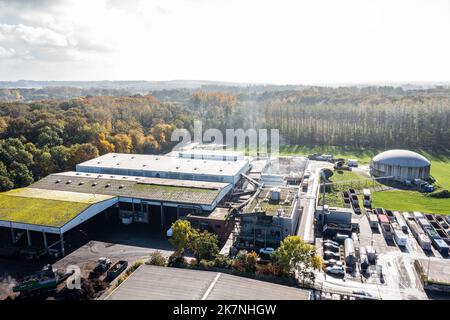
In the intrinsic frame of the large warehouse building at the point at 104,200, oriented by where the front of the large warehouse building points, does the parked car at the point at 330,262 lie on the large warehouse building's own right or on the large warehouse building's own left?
on the large warehouse building's own left

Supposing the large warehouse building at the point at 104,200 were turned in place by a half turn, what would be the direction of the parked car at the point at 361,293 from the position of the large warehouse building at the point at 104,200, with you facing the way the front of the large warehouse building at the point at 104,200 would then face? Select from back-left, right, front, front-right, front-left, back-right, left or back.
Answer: back-right

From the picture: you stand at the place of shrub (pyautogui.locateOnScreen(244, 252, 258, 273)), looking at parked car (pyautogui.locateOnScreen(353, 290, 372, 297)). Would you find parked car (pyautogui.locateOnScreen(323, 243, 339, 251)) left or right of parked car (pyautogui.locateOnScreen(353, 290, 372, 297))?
left

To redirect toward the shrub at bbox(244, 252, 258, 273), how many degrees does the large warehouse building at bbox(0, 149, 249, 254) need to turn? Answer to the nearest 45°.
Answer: approximately 45° to its left

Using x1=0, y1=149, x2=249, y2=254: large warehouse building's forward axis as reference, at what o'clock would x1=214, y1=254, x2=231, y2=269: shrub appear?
The shrub is roughly at 11 o'clock from the large warehouse building.

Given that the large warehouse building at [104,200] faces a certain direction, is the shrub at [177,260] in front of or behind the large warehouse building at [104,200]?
in front

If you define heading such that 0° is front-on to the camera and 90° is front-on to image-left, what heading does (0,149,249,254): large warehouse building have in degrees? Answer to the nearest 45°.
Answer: approximately 0°

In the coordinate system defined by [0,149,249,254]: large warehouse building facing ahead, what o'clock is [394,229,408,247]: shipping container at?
The shipping container is roughly at 10 o'clock from the large warehouse building.

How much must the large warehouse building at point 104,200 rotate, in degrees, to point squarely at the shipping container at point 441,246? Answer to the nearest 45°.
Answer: approximately 45° to its left

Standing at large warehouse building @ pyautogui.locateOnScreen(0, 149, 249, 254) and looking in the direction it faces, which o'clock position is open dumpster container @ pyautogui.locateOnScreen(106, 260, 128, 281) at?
The open dumpster container is roughly at 12 o'clock from the large warehouse building.

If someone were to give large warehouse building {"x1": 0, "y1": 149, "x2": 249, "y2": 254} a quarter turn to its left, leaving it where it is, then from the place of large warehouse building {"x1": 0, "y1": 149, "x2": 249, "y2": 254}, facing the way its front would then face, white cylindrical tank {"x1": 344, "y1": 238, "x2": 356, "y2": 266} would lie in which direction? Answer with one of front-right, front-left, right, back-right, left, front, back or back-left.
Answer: front-right

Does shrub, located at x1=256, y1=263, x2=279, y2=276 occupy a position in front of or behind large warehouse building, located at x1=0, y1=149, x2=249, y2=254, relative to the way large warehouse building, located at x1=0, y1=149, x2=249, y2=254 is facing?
in front

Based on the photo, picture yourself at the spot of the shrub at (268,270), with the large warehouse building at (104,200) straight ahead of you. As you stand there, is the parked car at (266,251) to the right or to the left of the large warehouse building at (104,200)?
right

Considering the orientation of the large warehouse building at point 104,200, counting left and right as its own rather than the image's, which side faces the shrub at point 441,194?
left

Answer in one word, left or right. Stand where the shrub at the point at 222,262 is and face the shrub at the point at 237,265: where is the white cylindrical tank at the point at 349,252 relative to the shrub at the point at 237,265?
left
